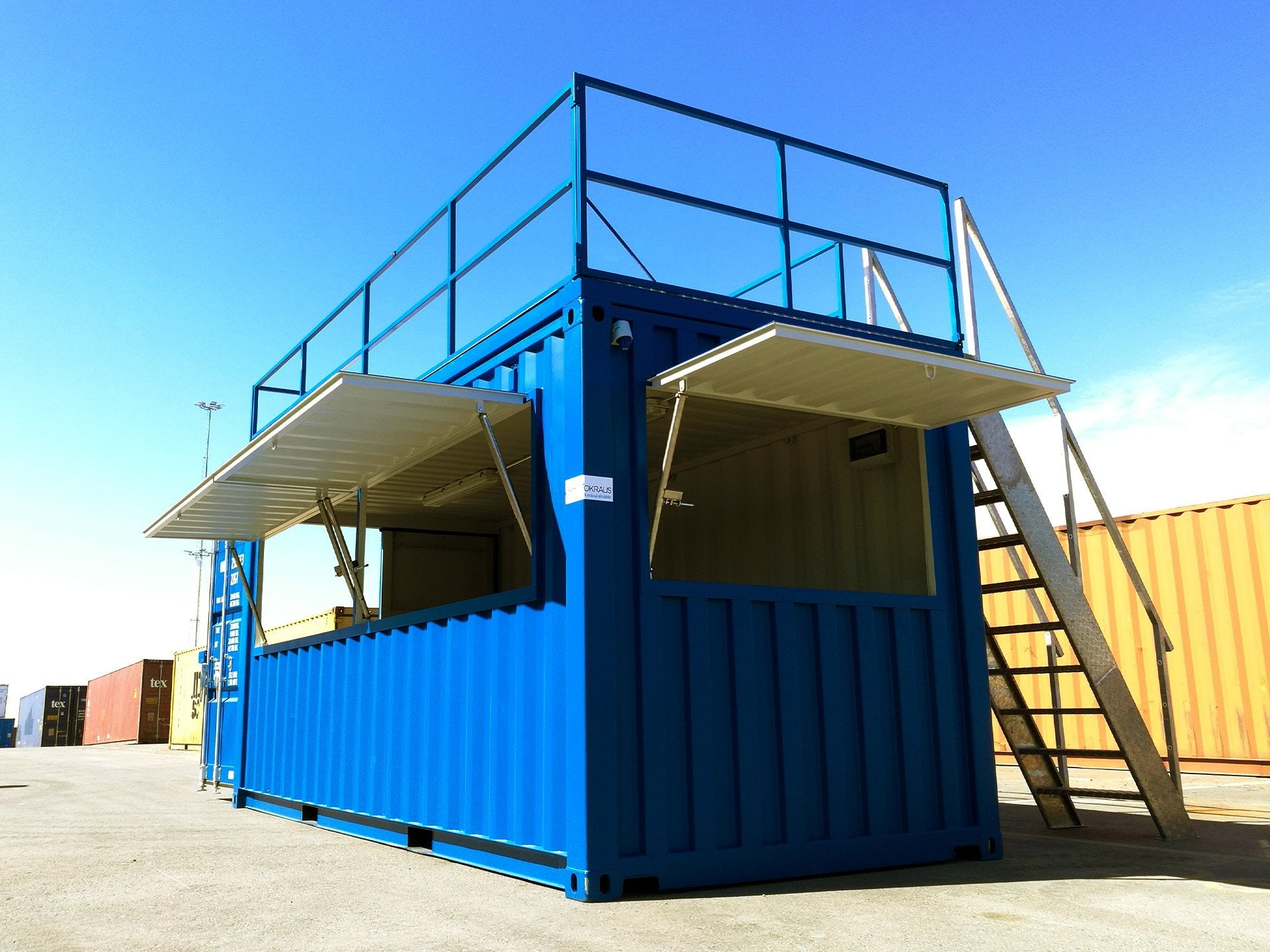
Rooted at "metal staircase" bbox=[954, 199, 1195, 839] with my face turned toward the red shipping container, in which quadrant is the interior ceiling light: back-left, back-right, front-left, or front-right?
front-left

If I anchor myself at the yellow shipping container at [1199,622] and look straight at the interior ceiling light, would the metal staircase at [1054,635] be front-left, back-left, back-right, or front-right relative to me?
front-left

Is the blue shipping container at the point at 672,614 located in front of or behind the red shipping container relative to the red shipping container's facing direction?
in front

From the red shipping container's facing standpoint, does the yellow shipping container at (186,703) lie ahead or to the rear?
ahead

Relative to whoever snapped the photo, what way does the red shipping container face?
facing the viewer and to the right of the viewer
